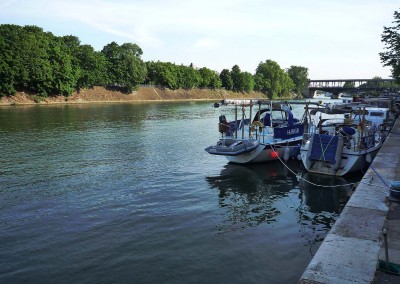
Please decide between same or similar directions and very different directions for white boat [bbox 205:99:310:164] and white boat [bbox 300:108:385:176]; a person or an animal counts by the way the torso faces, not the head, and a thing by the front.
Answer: same or similar directions
